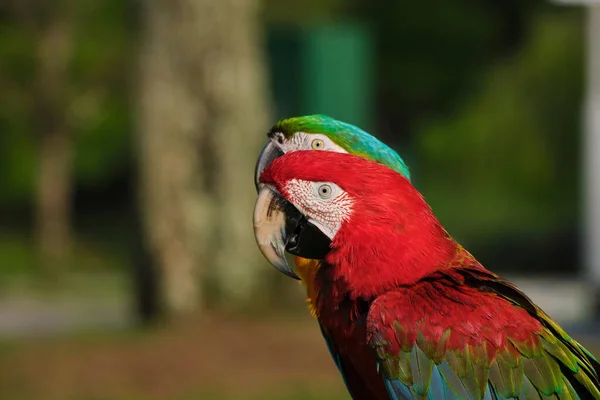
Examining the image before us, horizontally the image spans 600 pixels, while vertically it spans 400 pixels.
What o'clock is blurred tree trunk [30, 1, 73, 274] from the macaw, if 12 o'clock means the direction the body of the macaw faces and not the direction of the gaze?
The blurred tree trunk is roughly at 2 o'clock from the macaw.

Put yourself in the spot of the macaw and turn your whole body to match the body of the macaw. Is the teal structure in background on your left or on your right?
on your right

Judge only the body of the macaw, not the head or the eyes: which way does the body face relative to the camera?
to the viewer's left

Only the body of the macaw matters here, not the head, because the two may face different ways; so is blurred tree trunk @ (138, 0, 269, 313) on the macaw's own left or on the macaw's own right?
on the macaw's own right

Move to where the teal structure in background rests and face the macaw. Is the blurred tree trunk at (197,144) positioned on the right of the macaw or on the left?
right
